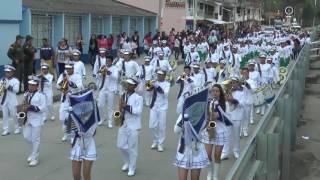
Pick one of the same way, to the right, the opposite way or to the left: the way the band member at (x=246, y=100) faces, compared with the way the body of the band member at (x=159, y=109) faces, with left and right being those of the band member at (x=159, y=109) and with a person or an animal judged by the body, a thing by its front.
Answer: the same way

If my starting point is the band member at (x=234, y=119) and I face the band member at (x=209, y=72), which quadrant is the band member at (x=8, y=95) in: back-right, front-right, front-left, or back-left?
front-left

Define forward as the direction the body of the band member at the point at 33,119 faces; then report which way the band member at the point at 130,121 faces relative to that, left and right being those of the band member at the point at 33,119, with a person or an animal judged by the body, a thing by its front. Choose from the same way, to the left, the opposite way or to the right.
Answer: the same way

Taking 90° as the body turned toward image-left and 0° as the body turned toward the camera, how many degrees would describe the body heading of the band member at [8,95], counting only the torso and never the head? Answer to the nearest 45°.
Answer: approximately 45°

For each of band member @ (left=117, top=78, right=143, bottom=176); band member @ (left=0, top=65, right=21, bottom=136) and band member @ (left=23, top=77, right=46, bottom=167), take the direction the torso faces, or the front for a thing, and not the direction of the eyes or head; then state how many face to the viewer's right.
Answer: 0

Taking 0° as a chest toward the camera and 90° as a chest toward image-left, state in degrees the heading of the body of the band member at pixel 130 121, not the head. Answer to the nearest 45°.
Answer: approximately 45°

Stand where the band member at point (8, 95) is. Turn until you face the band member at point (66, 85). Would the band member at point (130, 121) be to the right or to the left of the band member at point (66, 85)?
right

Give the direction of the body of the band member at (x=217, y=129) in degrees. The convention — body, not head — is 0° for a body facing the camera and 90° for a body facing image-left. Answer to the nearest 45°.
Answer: approximately 45°

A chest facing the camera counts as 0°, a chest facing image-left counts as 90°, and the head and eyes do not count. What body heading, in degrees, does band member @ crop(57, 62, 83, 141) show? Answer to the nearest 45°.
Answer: approximately 45°

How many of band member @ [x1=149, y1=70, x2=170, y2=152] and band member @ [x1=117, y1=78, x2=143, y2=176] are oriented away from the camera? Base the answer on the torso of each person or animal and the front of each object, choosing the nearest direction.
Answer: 0

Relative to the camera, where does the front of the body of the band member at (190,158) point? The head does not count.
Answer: toward the camera

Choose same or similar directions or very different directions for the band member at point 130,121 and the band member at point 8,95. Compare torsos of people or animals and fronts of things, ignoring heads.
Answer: same or similar directions

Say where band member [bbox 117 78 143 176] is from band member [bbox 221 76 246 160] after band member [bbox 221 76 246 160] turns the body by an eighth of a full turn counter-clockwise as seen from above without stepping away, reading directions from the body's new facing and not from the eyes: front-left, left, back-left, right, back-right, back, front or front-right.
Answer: front-right

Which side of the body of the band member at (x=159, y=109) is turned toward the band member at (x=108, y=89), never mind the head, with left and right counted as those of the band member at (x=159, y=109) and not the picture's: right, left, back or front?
right

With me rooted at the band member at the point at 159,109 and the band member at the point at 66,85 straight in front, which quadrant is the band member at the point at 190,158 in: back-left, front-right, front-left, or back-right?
back-left

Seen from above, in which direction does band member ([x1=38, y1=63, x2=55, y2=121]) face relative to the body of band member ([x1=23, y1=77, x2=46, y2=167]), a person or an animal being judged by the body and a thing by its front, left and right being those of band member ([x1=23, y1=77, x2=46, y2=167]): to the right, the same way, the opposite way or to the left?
the same way

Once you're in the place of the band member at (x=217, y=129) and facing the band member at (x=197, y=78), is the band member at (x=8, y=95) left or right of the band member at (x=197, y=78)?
left

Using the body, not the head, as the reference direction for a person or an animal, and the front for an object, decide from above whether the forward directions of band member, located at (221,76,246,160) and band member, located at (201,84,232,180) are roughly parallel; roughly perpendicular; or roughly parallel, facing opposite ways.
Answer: roughly parallel

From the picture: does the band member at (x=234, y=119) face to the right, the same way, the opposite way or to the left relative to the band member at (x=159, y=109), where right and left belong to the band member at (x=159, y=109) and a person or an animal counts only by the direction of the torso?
the same way
